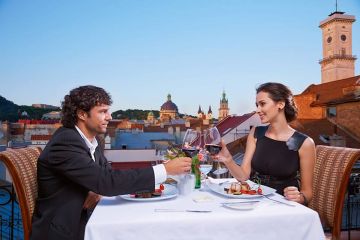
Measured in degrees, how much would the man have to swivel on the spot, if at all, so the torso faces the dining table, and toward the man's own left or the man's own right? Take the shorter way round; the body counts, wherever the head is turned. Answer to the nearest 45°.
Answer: approximately 45° to the man's own right

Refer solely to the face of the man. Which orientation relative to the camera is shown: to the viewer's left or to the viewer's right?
to the viewer's right

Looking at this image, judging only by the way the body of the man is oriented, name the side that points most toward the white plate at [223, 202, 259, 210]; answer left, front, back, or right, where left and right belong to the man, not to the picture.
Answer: front

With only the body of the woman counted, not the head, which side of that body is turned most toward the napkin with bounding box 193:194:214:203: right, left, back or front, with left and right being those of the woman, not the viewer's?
front

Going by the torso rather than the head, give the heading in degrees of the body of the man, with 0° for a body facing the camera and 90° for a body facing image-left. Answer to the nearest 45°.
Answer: approximately 270°

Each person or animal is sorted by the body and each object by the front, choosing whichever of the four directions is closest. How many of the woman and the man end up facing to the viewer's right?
1

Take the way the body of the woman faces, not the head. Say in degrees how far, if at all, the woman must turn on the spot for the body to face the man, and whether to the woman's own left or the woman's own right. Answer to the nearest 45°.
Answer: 0° — they already face them

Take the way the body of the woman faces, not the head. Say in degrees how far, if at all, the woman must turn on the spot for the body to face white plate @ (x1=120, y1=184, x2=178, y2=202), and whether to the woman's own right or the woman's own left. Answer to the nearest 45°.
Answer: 0° — they already face it

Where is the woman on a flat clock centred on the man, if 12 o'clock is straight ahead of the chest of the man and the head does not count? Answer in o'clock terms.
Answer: The woman is roughly at 11 o'clock from the man.

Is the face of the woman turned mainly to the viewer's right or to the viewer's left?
to the viewer's left
